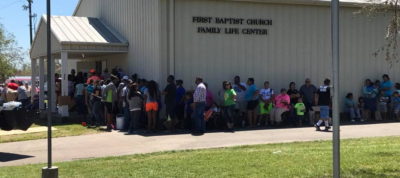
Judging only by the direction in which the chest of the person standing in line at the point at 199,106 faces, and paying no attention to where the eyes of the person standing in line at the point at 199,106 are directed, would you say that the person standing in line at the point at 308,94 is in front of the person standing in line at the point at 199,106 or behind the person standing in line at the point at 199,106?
behind

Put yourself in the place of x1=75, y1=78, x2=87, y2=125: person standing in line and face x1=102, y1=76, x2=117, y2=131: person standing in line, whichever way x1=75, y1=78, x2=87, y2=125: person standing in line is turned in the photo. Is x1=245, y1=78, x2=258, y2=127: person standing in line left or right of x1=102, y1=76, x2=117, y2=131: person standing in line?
left

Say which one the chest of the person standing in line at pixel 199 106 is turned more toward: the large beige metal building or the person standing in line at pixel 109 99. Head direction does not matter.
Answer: the person standing in line

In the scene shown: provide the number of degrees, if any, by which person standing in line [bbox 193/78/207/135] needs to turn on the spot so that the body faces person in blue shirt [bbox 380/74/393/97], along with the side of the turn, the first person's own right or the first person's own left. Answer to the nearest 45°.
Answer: approximately 135° to the first person's own right

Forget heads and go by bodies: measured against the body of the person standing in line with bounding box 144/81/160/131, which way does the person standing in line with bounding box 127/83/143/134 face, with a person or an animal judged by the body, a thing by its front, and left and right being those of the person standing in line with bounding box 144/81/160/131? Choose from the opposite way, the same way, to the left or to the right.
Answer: the same way

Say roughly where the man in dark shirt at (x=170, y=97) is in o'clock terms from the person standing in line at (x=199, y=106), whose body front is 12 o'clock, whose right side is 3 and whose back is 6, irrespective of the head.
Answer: The man in dark shirt is roughly at 1 o'clock from the person standing in line.

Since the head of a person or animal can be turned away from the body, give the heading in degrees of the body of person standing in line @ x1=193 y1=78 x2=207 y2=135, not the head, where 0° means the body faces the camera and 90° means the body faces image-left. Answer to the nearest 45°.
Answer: approximately 90°

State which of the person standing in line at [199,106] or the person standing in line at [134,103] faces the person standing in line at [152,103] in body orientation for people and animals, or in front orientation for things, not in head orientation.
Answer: the person standing in line at [199,106]

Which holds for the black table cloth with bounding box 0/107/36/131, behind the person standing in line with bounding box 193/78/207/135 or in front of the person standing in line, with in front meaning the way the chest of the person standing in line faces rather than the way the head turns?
in front

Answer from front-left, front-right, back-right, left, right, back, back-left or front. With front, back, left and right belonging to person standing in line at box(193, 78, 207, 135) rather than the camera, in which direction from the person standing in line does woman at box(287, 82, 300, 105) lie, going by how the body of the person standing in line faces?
back-right
